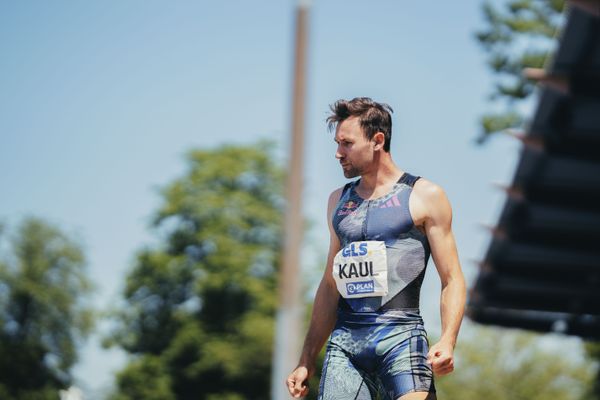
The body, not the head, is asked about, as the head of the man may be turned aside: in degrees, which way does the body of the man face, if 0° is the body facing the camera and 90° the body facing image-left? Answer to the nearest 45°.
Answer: approximately 45°

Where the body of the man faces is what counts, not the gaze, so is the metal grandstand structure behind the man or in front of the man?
behind

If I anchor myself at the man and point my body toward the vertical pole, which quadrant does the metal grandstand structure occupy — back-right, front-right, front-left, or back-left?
front-right

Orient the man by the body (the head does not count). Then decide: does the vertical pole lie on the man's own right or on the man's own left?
on the man's own right

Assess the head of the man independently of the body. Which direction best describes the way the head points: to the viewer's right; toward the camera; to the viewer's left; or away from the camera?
to the viewer's left
